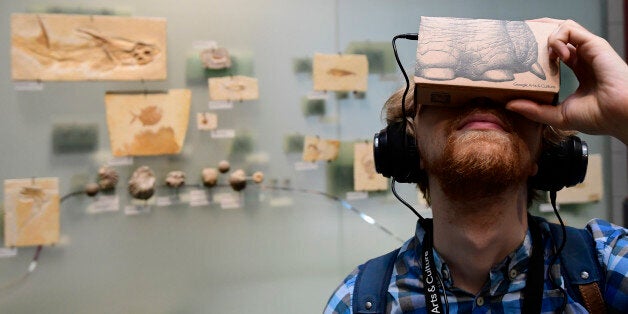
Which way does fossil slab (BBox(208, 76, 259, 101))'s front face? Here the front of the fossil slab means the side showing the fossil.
toward the camera

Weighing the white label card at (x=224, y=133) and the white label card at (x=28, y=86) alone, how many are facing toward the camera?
2

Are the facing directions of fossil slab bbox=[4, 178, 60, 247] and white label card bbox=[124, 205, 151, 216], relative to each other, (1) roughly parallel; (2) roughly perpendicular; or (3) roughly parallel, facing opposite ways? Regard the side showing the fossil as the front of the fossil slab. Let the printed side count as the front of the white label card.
roughly parallel

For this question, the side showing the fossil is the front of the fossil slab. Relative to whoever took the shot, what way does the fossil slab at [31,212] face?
facing the viewer

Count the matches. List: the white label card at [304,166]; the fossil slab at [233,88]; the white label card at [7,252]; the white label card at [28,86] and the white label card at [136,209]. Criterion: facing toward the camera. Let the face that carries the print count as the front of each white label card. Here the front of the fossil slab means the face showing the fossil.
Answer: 5

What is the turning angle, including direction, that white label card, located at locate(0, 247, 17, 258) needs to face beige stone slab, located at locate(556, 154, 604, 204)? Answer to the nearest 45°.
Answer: approximately 90° to its left

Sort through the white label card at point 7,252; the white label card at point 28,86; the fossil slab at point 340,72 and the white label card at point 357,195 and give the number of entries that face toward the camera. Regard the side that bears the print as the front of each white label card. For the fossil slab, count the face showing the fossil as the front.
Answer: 4

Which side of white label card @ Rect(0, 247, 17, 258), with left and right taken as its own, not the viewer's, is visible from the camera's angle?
front

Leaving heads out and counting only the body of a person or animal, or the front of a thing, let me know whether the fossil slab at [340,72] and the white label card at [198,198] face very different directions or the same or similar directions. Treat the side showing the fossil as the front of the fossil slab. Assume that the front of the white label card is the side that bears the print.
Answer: same or similar directions

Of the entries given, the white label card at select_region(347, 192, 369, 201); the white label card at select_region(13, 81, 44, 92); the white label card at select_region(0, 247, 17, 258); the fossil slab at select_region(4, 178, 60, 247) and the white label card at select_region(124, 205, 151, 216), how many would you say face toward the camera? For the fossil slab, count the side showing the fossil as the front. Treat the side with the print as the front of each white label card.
5
